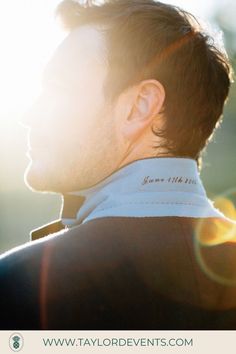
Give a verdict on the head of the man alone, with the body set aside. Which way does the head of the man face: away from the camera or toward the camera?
away from the camera

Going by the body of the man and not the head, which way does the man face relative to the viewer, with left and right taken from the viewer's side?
facing away from the viewer and to the left of the viewer
